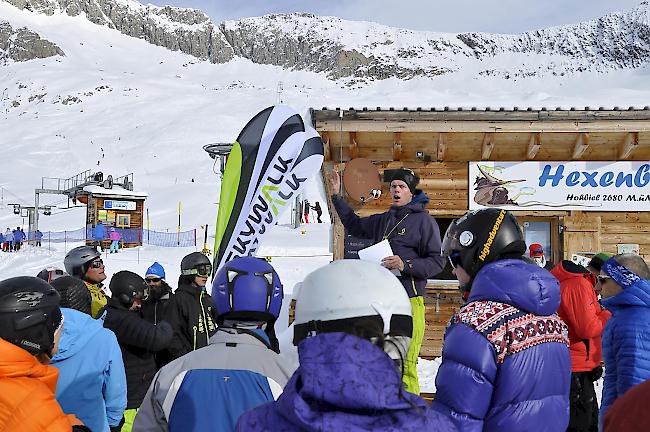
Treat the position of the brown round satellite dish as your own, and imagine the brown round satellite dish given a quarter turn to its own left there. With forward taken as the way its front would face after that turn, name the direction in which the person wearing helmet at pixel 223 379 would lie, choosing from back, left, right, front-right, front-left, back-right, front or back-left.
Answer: right

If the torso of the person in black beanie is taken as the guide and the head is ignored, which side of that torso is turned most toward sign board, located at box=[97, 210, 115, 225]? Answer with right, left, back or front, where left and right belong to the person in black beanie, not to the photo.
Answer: right

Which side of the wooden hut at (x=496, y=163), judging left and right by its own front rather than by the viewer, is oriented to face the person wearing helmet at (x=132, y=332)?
front

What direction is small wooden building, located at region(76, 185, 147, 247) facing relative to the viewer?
toward the camera

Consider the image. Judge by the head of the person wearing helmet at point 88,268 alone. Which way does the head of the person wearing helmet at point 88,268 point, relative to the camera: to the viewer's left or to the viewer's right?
to the viewer's right

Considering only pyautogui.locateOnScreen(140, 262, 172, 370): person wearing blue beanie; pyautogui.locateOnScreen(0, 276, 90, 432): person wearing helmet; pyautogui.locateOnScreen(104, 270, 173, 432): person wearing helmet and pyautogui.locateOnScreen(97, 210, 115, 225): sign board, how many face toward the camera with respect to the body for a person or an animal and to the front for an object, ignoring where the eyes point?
2

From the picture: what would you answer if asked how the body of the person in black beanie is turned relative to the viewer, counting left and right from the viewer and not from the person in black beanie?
facing the viewer and to the left of the viewer

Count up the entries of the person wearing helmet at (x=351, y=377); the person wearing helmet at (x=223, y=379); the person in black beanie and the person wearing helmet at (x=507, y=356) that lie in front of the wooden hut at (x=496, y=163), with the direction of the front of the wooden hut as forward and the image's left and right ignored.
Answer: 4

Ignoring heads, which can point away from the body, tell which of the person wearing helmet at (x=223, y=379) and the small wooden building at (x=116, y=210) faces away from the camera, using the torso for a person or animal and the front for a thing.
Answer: the person wearing helmet

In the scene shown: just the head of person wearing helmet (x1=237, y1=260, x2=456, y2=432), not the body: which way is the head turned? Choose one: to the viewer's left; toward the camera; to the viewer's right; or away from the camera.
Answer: away from the camera

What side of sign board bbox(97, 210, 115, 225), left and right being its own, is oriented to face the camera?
front

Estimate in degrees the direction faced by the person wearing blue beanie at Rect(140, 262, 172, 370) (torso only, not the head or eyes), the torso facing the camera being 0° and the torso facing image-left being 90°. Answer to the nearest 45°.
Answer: approximately 0°

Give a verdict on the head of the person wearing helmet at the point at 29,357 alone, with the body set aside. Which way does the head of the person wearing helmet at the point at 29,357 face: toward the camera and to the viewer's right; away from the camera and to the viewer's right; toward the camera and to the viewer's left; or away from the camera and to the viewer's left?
away from the camera and to the viewer's right

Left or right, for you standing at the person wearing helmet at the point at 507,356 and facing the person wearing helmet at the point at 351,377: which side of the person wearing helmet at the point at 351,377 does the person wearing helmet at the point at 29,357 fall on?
right

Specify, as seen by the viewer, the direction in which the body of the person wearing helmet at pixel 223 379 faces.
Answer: away from the camera

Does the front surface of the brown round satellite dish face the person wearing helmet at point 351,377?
yes

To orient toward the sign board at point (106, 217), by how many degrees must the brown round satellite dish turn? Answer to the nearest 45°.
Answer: approximately 135° to its right

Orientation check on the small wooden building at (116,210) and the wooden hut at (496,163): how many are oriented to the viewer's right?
0

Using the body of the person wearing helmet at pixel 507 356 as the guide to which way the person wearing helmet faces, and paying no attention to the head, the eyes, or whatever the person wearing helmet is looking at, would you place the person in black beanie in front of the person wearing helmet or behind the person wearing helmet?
in front
